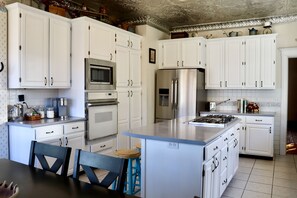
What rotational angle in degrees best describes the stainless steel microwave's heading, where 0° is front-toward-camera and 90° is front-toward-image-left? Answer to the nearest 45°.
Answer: approximately 315°

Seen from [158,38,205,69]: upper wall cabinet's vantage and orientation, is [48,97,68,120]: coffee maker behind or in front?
in front

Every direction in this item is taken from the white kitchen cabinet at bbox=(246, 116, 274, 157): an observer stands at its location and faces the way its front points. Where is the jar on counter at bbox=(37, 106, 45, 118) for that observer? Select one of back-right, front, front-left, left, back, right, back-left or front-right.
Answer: front-right

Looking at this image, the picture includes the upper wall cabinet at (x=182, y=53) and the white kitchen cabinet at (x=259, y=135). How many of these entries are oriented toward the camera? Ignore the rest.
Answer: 2

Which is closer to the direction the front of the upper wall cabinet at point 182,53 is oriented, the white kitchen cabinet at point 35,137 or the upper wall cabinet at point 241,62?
the white kitchen cabinet

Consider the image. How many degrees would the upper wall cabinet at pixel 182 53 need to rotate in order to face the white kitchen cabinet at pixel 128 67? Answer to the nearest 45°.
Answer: approximately 45° to its right

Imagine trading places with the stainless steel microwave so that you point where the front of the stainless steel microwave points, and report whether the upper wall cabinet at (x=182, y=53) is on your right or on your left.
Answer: on your left

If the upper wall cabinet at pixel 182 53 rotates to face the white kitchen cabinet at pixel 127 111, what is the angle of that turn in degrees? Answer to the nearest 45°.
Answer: approximately 45° to its right

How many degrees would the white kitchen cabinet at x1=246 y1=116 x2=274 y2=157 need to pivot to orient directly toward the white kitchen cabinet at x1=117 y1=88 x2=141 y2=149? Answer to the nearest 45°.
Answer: approximately 45° to its right
